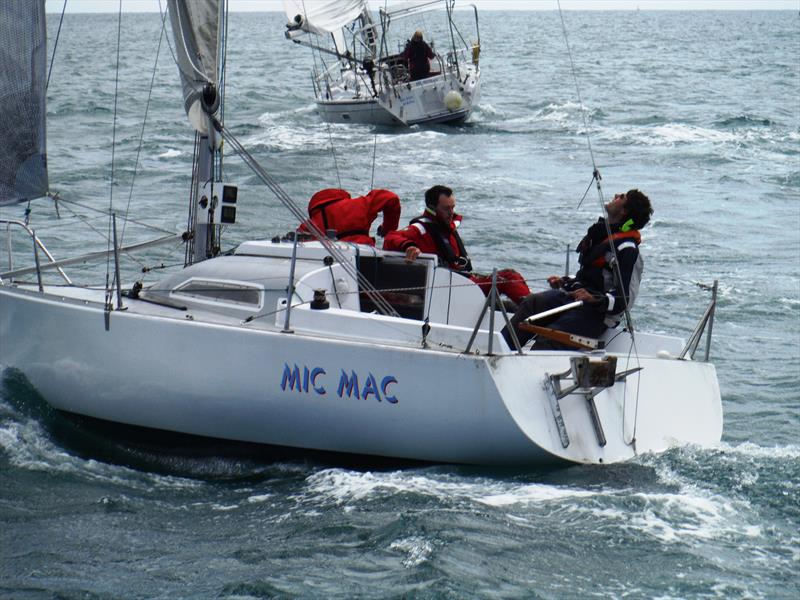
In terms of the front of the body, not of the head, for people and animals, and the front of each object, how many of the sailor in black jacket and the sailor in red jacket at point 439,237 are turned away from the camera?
0

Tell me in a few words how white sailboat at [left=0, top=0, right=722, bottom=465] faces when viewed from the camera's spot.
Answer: facing away from the viewer and to the left of the viewer

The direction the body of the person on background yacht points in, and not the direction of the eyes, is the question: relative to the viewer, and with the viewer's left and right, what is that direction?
facing away from the viewer

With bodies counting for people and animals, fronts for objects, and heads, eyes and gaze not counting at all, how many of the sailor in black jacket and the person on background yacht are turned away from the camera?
1

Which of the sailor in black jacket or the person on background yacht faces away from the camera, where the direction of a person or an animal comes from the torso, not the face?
the person on background yacht

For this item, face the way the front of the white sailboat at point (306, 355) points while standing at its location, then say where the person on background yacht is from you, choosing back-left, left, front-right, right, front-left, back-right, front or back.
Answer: front-right

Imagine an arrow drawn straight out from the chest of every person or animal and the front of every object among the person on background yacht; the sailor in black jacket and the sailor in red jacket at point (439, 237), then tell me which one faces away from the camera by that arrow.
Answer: the person on background yacht

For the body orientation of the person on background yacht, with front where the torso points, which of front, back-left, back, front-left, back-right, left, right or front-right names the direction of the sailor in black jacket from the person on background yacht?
back

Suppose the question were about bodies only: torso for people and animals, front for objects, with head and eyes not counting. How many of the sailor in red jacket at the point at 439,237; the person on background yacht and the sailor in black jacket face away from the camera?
1

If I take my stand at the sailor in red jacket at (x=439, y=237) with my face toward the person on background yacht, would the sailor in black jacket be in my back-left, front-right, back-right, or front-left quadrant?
back-right

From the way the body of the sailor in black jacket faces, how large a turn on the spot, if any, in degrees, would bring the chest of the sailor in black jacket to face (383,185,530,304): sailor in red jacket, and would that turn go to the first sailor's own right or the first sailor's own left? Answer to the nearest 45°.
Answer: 0° — they already face them

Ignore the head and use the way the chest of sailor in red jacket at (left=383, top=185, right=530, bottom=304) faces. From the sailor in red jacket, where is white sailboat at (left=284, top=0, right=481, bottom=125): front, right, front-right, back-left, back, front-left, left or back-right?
back-left

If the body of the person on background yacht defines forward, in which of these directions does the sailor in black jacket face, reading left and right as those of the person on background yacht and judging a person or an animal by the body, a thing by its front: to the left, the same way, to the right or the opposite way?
to the left

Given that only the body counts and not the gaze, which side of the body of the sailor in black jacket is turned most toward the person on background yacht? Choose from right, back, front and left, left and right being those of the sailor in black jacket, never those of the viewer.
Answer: right

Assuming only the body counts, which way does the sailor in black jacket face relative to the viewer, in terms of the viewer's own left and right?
facing to the left of the viewer
